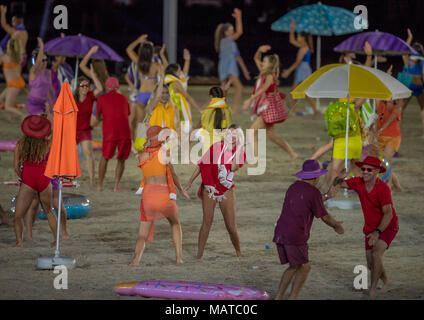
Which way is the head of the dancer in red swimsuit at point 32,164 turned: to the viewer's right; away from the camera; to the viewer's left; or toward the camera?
away from the camera

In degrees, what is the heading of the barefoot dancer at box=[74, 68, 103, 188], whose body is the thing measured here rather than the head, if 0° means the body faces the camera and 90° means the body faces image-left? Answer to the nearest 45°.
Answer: approximately 0°

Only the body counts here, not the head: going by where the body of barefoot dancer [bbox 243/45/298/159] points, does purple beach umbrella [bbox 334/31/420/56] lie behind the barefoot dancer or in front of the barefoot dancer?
behind

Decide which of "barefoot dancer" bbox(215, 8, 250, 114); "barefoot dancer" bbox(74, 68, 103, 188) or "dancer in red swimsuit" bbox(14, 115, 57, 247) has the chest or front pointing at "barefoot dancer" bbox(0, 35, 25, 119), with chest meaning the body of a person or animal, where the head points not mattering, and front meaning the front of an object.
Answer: the dancer in red swimsuit

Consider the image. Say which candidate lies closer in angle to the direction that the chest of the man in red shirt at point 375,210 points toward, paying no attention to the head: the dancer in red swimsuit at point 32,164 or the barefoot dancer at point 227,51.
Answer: the dancer in red swimsuit

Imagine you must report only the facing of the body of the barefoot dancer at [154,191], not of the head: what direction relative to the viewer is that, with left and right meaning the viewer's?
facing away from the viewer

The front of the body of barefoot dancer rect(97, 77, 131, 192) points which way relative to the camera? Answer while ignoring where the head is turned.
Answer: away from the camera
